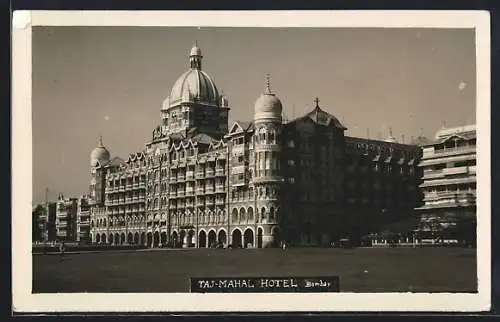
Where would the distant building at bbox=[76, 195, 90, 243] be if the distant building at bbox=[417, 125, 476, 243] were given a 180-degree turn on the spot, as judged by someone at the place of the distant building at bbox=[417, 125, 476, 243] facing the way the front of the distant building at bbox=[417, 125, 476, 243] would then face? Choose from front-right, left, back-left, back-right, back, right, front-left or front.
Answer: back-left
